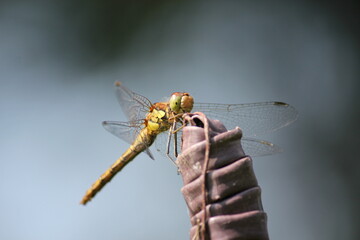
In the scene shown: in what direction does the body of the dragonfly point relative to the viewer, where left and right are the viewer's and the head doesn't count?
facing the viewer and to the right of the viewer
